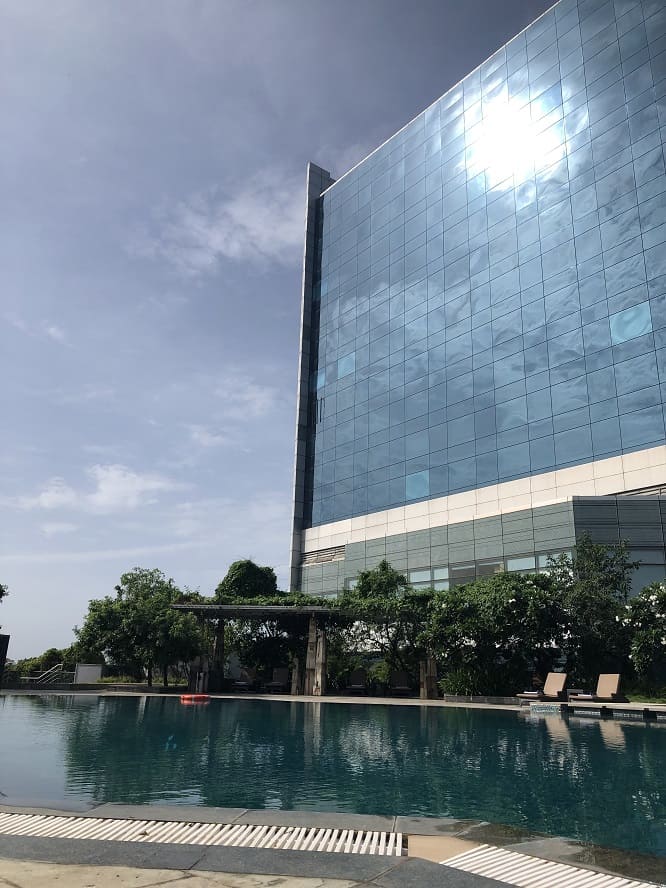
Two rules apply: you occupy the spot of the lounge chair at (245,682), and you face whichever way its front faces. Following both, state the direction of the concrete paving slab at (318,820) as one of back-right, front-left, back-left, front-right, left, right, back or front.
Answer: front-left

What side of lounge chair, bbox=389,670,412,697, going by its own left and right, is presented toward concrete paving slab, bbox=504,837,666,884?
front

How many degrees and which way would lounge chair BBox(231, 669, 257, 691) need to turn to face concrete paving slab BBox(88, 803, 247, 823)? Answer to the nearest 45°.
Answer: approximately 45° to its left

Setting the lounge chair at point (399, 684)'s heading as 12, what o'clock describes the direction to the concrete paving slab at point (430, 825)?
The concrete paving slab is roughly at 12 o'clock from the lounge chair.

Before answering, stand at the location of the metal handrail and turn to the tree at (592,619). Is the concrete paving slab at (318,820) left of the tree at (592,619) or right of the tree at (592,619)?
right

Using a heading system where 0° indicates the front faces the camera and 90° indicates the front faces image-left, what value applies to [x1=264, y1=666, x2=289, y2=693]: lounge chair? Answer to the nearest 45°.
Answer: approximately 45°

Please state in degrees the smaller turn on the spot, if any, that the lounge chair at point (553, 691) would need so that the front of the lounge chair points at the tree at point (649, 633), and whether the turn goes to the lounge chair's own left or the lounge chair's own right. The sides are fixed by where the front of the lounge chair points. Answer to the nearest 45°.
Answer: approximately 135° to the lounge chair's own left

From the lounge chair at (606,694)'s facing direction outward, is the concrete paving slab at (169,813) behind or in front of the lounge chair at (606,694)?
in front

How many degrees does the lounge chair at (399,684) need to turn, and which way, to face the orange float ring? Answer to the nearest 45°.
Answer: approximately 45° to its right

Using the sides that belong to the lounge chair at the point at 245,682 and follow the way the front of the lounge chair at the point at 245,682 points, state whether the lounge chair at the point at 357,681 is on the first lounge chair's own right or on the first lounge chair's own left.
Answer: on the first lounge chair's own left

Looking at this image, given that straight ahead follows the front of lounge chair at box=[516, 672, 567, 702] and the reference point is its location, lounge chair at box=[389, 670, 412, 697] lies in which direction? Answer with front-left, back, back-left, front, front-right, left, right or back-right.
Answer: right

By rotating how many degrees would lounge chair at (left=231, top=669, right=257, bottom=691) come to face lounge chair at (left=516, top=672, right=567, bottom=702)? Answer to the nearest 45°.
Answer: approximately 90° to its left

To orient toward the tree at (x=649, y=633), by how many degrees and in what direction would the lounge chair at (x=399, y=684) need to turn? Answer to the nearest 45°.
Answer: approximately 45° to its left

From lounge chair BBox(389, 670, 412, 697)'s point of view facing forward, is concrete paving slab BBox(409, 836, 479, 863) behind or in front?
in front
